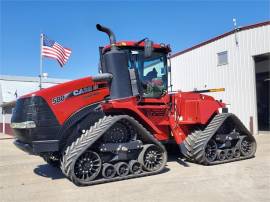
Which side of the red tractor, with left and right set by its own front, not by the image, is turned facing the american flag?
right

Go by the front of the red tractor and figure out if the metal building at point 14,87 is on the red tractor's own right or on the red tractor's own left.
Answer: on the red tractor's own right

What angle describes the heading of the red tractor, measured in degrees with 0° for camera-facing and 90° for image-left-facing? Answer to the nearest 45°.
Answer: approximately 45°

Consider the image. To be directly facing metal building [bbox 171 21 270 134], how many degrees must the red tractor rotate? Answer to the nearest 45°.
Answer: approximately 180°
